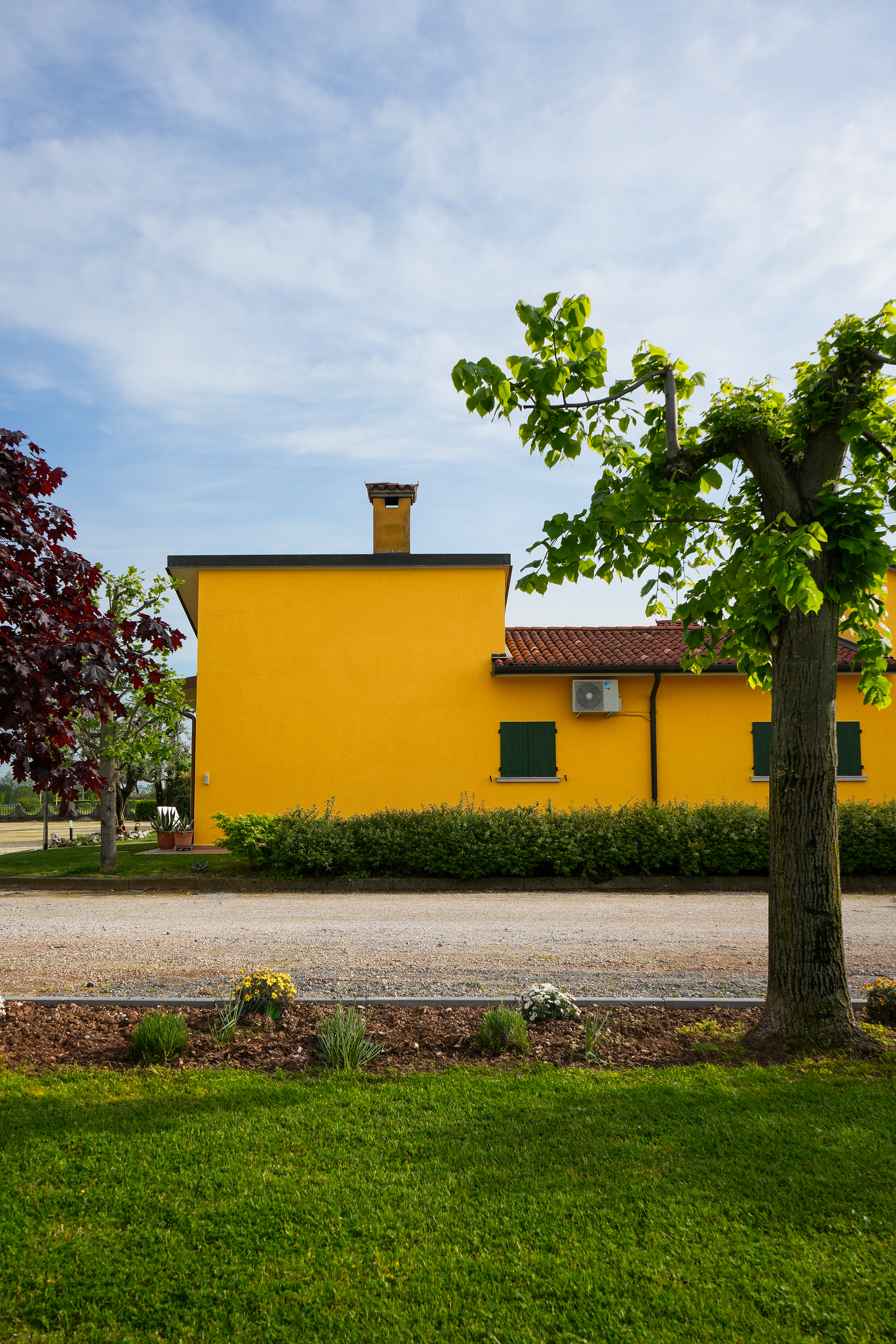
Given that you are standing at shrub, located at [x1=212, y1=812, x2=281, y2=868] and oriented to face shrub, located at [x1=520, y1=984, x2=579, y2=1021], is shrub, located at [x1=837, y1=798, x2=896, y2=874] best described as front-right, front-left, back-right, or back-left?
front-left

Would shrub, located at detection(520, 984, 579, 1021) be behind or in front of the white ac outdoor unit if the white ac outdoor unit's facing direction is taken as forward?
in front

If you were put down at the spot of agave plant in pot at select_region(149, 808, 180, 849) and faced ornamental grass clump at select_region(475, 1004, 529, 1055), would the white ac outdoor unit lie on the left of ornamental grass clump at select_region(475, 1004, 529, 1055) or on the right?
left

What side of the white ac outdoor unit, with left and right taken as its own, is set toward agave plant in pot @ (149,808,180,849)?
right

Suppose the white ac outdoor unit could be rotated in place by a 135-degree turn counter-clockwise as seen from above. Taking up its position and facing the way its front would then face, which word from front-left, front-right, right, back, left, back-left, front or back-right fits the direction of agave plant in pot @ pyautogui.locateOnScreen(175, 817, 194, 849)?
back-left

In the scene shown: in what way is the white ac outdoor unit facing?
toward the camera

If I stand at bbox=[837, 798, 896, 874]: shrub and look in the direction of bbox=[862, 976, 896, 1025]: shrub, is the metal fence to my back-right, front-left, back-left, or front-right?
back-right

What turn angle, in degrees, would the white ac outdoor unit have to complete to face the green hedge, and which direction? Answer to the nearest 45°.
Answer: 0° — it already faces it

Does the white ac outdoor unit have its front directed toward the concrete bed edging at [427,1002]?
yes

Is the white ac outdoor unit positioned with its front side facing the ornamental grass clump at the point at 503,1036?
yes

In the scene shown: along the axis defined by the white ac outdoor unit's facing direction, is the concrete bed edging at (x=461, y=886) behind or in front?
in front

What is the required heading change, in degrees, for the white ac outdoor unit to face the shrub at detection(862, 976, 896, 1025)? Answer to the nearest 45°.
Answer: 0° — it already faces it

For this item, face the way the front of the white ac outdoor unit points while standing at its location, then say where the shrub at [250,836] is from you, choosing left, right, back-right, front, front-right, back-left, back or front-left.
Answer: front-right

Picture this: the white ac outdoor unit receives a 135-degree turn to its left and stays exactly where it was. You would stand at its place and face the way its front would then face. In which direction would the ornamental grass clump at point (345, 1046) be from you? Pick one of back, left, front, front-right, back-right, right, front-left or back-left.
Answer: back-right

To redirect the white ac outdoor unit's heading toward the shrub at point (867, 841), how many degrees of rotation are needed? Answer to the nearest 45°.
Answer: approximately 45° to its left

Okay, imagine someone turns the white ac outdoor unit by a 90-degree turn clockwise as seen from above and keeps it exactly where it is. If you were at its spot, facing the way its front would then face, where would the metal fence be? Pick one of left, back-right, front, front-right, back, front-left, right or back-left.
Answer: front-right

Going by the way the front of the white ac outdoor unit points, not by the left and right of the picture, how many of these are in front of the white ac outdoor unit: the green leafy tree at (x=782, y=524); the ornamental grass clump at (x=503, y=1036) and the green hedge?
3

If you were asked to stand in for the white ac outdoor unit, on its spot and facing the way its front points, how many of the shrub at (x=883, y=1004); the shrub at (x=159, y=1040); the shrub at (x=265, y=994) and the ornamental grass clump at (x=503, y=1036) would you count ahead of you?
4
